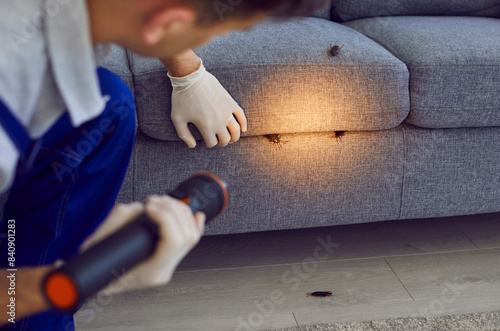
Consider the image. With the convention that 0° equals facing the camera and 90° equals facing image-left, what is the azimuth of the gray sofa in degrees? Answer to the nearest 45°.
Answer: approximately 0°

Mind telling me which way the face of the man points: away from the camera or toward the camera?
away from the camera
